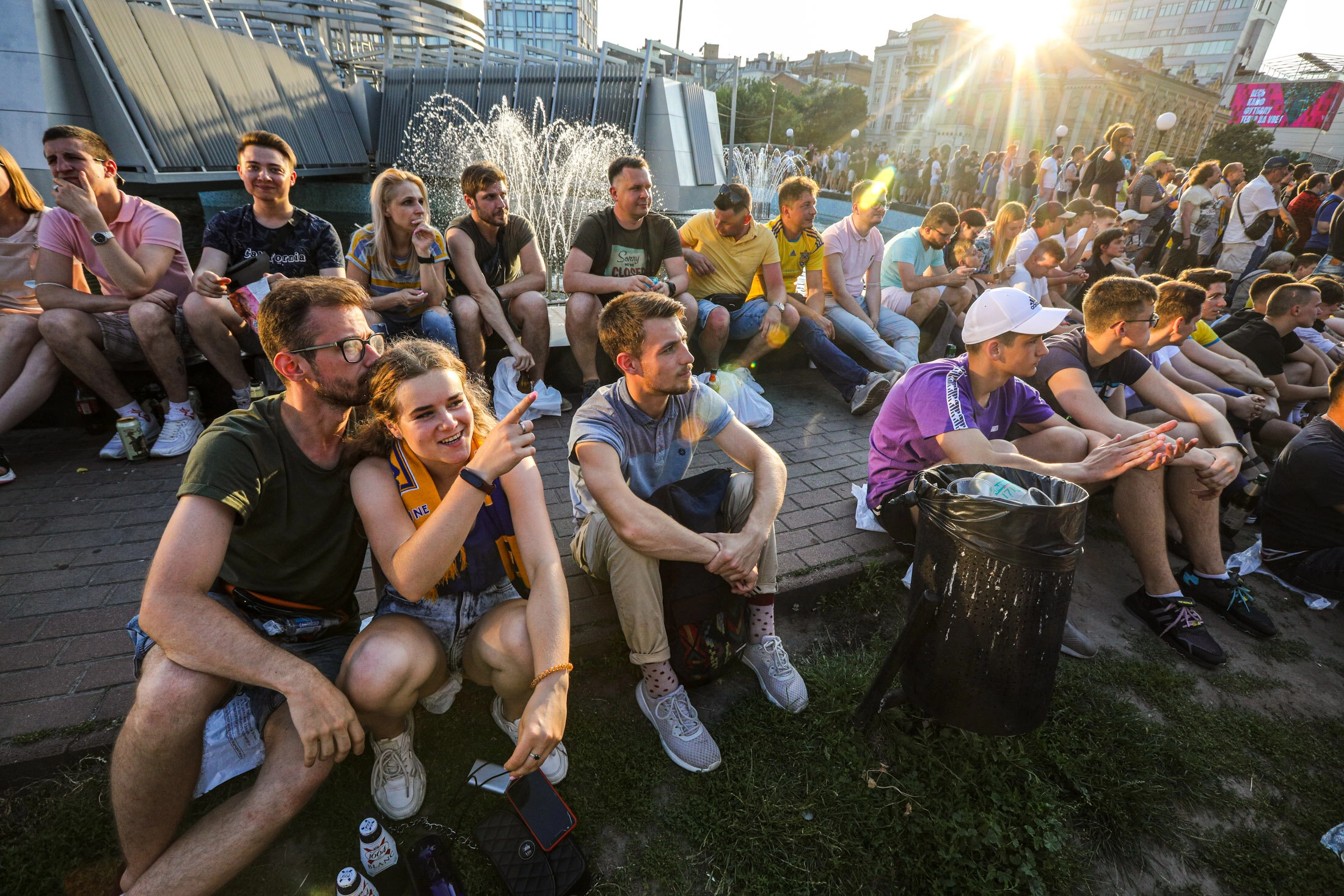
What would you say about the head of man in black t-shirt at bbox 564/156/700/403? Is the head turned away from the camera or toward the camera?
toward the camera

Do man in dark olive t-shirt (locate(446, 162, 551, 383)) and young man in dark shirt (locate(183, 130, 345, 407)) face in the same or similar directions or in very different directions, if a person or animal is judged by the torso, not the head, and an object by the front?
same or similar directions

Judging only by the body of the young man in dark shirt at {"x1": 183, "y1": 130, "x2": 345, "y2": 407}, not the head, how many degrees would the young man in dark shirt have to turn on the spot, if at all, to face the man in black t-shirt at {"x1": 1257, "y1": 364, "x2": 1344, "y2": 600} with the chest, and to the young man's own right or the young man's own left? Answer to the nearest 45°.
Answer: approximately 45° to the young man's own left

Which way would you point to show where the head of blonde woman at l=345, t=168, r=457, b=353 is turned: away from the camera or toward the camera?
toward the camera

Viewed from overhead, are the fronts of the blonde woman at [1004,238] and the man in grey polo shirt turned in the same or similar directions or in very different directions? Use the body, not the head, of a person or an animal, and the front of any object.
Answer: same or similar directions

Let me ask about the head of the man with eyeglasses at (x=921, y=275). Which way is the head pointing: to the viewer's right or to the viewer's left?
to the viewer's right

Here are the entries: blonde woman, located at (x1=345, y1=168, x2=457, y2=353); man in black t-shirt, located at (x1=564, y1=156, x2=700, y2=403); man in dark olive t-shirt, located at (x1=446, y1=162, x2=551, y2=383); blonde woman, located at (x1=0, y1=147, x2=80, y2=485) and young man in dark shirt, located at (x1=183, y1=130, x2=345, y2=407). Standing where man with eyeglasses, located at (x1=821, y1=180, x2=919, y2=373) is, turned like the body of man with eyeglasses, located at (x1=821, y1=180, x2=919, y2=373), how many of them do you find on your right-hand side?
5

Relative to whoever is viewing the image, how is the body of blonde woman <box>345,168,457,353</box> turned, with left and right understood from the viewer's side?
facing the viewer and to the right of the viewer

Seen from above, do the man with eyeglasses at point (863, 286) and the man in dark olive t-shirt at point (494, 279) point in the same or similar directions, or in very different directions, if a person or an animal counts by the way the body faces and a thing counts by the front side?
same or similar directions

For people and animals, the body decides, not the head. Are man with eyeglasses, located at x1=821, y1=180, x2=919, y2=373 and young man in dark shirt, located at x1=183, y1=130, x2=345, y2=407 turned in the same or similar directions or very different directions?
same or similar directions

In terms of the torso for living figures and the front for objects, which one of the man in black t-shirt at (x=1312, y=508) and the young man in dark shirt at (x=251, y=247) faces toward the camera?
the young man in dark shirt

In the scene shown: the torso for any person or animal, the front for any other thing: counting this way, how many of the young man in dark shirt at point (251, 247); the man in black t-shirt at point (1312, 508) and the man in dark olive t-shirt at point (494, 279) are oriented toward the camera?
2
